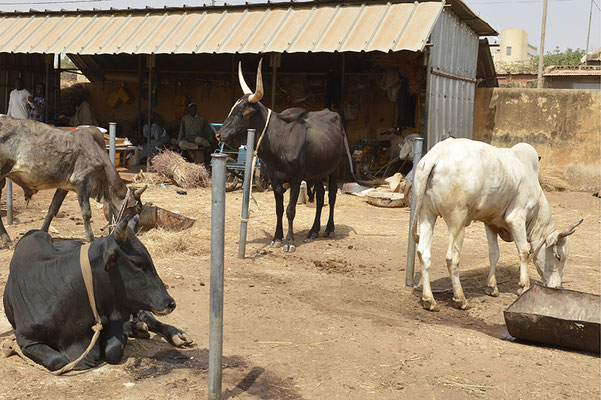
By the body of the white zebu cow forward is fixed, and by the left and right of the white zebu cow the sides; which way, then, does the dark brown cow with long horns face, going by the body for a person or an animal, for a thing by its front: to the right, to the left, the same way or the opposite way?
the opposite way

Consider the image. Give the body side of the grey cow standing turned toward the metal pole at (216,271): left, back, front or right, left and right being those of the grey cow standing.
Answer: right

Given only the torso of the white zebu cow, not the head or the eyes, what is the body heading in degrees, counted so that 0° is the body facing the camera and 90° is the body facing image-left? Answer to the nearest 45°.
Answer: approximately 225°

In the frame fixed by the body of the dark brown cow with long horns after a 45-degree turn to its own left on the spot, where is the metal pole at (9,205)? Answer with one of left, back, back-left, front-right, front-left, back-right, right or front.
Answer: right

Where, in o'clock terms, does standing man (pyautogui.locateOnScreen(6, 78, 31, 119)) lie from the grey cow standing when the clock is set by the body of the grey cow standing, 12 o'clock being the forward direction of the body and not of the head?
The standing man is roughly at 9 o'clock from the grey cow standing.

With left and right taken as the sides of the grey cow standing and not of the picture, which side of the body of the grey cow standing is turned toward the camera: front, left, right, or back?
right

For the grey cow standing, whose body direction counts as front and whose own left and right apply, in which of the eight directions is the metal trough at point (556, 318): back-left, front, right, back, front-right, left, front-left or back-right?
front-right

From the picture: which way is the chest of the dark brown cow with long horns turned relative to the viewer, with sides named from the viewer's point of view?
facing the viewer and to the left of the viewer

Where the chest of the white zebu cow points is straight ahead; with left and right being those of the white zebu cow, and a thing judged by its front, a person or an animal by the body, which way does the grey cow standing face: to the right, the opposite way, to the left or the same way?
the same way

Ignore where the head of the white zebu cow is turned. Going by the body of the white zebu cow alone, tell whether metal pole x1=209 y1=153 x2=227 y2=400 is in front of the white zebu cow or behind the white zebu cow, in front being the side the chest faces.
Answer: behind

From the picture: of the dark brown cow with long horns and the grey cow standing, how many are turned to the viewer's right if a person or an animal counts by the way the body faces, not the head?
1
